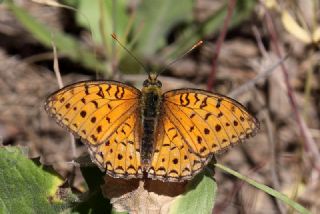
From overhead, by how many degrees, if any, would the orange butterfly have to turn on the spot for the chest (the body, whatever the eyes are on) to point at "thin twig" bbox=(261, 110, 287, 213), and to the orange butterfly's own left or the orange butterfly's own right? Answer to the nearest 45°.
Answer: approximately 45° to the orange butterfly's own right

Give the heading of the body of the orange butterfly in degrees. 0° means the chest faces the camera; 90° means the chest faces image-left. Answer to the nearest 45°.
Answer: approximately 180°

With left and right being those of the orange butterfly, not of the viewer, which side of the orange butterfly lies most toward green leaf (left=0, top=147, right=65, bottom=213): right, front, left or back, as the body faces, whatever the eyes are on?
left
